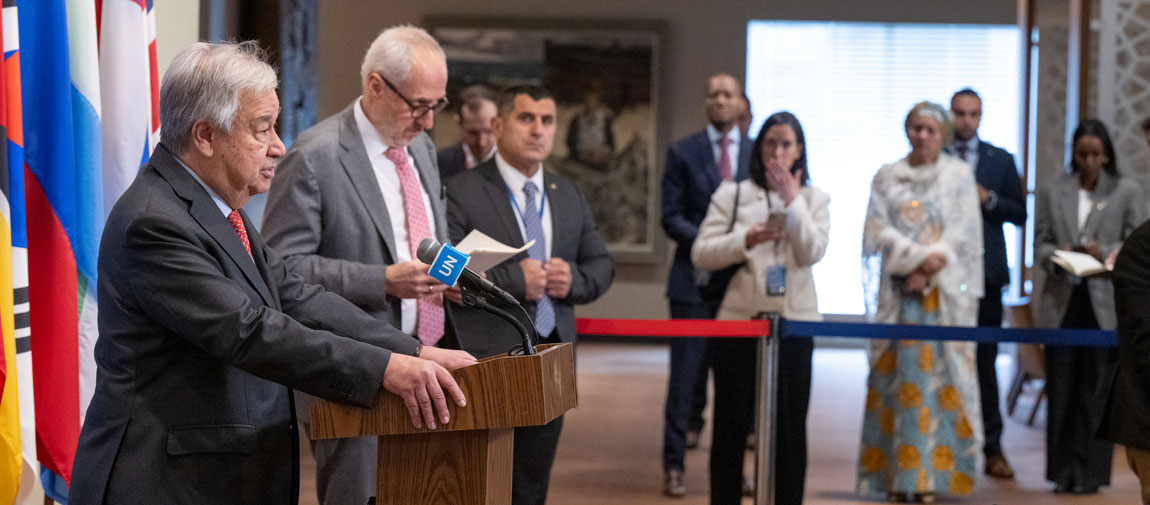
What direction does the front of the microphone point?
to the viewer's left

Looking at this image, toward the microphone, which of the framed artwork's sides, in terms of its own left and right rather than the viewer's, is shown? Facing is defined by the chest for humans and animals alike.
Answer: front

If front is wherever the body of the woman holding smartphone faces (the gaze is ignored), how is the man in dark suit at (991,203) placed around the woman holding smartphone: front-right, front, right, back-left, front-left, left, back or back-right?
back-left

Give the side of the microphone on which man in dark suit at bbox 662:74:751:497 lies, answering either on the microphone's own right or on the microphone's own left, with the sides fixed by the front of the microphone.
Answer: on the microphone's own right

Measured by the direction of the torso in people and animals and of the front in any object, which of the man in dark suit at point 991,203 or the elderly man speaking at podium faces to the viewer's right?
the elderly man speaking at podium

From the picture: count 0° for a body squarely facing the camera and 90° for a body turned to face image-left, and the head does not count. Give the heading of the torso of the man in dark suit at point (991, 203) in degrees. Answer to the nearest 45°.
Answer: approximately 0°

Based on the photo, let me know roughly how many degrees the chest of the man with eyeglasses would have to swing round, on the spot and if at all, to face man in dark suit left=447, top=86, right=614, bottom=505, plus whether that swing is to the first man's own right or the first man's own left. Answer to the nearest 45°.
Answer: approximately 90° to the first man's own left

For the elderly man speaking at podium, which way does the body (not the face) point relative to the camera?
to the viewer's right

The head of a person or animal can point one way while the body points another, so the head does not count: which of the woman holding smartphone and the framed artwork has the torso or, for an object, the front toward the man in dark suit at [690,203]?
the framed artwork
